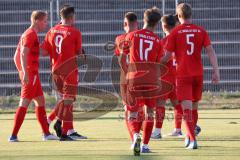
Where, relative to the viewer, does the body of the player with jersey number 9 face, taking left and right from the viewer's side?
facing away from the viewer and to the right of the viewer

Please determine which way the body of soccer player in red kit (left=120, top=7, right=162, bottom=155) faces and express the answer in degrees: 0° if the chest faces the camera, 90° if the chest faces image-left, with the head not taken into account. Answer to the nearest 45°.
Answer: approximately 180°

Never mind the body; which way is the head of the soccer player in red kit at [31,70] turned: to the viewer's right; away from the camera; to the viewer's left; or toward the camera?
to the viewer's right

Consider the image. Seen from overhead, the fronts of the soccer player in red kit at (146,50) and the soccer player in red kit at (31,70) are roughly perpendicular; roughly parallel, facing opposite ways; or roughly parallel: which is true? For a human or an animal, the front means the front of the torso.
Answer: roughly perpendicular

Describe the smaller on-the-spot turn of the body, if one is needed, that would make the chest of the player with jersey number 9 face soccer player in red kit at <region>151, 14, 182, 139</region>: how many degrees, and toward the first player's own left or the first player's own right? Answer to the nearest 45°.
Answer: approximately 45° to the first player's own right

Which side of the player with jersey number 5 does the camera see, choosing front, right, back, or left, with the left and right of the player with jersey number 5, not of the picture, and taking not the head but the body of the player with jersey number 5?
back

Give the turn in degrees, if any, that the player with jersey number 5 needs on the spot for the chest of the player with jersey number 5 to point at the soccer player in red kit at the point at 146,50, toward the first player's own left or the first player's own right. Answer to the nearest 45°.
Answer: approximately 135° to the first player's own left

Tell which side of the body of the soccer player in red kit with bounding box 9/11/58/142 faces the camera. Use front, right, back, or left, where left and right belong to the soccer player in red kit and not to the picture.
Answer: right
